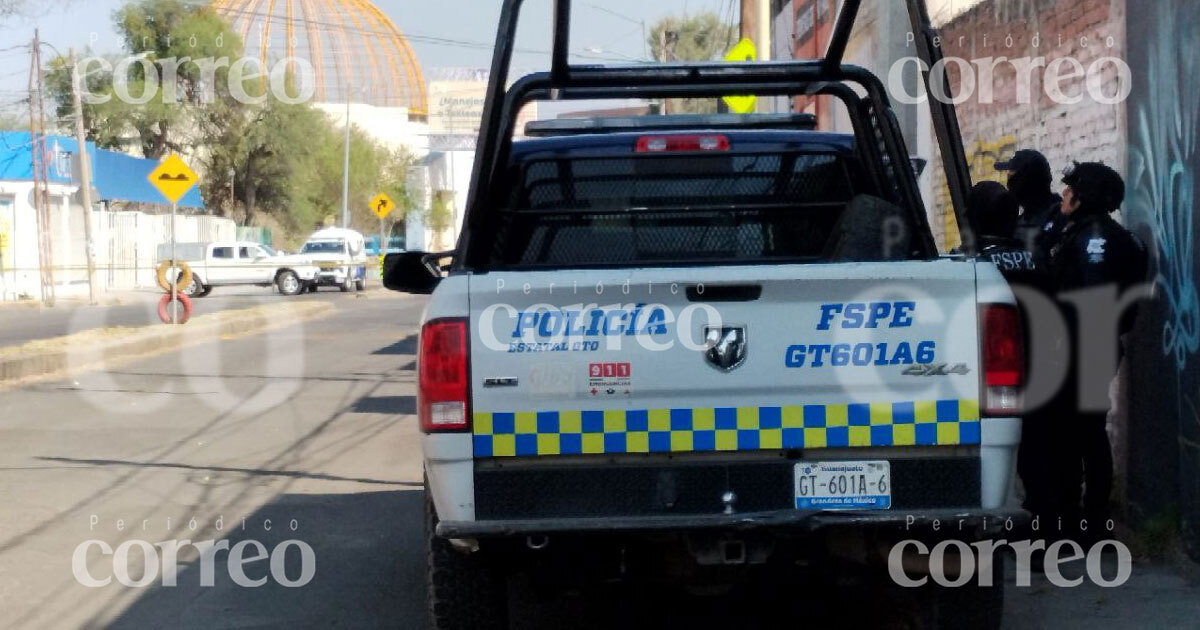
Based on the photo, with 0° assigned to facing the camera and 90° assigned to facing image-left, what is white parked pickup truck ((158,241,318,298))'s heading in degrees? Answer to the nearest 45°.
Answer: approximately 270°

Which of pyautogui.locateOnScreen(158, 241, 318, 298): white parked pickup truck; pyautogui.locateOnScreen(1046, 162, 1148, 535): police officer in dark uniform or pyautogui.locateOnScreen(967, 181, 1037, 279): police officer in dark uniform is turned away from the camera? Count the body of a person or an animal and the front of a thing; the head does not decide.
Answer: pyautogui.locateOnScreen(967, 181, 1037, 279): police officer in dark uniform

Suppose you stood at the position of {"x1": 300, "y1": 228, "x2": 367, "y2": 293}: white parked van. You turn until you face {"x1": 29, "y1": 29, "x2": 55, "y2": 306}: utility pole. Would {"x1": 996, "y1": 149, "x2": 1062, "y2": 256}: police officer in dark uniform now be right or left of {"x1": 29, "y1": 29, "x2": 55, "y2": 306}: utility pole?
left

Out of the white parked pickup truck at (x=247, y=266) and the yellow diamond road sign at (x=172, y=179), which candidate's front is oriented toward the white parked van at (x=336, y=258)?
the white parked pickup truck at (x=247, y=266)

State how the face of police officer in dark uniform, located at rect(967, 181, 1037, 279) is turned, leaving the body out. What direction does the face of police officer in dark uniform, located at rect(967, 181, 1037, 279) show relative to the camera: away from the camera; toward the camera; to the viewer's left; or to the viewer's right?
away from the camera

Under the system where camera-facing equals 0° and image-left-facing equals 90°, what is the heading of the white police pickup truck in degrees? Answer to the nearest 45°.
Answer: approximately 180°

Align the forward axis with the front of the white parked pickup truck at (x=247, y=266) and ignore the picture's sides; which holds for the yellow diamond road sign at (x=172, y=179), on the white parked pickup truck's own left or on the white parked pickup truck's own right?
on the white parked pickup truck's own right

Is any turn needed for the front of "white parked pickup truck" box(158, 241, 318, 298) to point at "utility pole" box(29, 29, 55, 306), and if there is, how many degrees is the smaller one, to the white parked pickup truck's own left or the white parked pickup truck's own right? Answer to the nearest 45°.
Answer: approximately 135° to the white parked pickup truck's own right

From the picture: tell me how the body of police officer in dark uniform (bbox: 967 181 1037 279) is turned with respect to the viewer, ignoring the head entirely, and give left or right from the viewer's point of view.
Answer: facing away from the viewer

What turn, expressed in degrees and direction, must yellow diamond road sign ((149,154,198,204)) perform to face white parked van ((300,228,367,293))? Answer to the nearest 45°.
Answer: approximately 180°

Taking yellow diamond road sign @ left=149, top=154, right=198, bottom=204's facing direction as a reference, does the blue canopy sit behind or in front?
behind

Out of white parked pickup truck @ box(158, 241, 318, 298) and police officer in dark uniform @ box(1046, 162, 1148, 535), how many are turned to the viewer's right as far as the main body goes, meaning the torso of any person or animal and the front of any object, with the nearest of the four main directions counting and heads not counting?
1

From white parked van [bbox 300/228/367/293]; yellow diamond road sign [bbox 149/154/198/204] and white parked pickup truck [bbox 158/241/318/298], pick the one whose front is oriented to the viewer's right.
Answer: white parked pickup truck [bbox 158/241/318/298]
